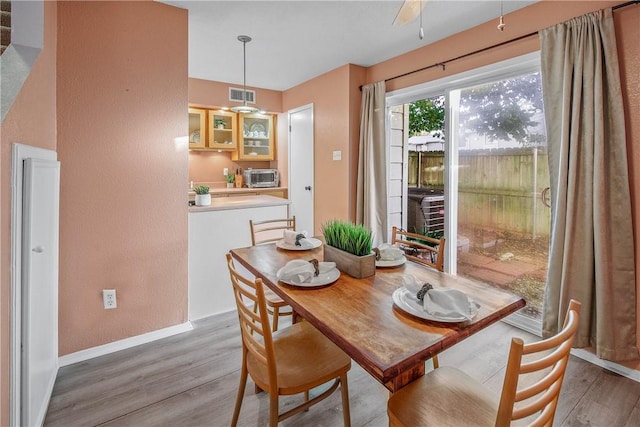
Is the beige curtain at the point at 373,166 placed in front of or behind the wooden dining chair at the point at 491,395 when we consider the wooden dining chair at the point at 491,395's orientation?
in front

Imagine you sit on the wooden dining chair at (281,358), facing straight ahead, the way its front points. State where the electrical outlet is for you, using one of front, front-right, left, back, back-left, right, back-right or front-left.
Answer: left

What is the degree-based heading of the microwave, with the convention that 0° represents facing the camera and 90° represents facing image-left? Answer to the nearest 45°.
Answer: approximately 0°

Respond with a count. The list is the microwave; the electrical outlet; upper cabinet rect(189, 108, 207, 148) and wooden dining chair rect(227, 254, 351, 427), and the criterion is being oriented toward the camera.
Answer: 3

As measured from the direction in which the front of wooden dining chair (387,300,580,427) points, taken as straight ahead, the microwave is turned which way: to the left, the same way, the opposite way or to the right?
the opposite way

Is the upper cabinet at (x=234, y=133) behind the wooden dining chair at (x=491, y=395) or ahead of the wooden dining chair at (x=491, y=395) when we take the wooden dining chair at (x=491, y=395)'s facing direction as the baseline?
ahead

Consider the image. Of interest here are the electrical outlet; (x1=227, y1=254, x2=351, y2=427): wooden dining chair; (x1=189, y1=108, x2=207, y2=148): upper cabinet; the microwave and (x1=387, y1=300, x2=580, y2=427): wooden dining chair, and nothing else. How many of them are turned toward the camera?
3

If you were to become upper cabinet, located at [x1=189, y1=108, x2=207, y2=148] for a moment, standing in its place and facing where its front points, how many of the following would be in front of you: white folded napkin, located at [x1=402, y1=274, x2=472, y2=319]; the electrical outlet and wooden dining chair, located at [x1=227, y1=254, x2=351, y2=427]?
3

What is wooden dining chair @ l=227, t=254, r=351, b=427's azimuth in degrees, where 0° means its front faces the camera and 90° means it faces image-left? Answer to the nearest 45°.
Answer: approximately 225°

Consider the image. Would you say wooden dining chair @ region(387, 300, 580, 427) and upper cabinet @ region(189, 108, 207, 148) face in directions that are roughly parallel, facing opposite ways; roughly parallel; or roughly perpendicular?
roughly parallel, facing opposite ways

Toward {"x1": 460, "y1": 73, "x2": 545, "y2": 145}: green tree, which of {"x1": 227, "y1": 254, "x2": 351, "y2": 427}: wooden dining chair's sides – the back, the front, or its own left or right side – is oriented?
front

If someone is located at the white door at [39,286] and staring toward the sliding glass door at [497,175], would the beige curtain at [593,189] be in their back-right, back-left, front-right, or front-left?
front-right

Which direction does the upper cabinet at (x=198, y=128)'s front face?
toward the camera
